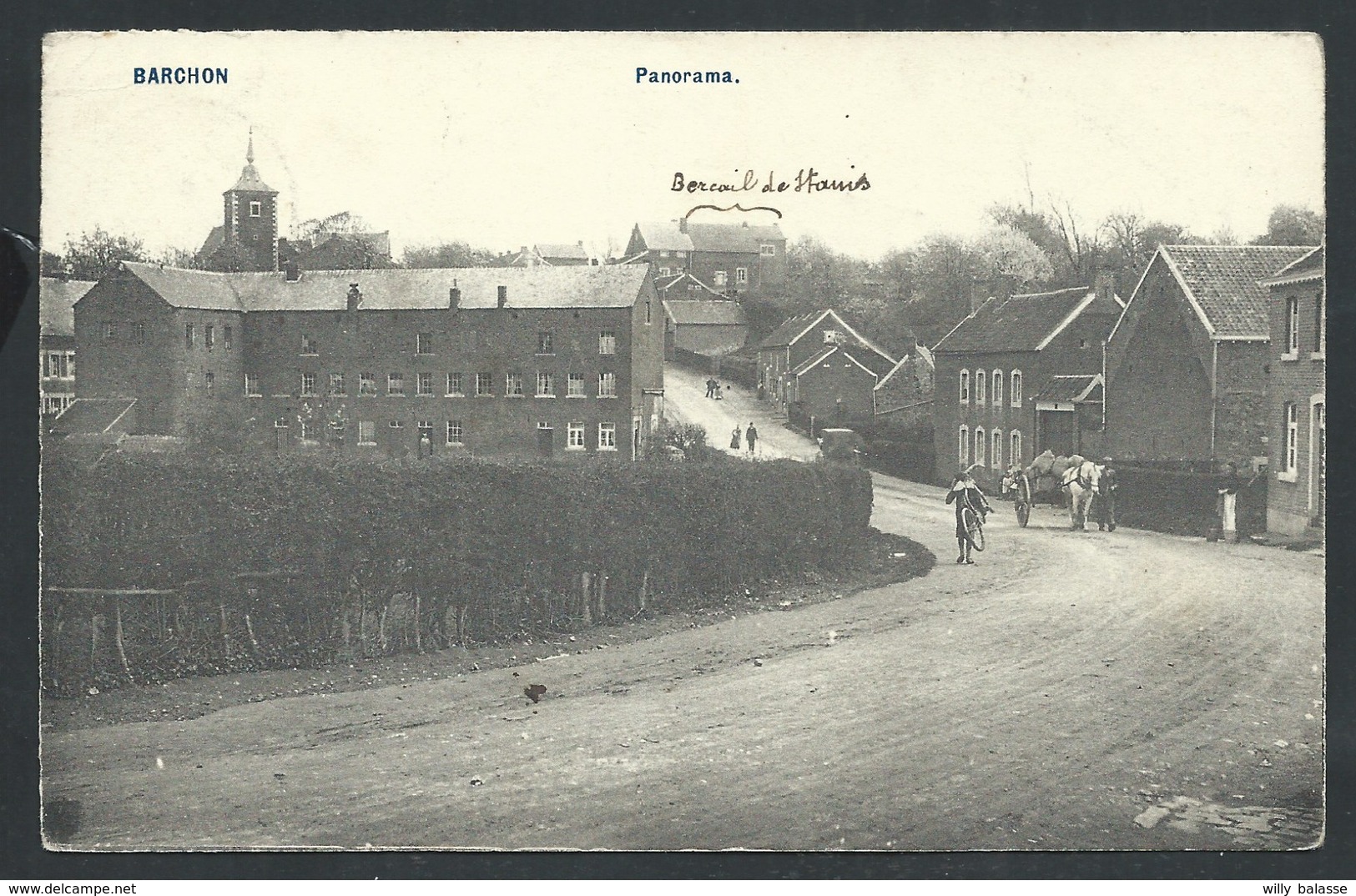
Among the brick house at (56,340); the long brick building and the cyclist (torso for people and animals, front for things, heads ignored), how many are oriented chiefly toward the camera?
3

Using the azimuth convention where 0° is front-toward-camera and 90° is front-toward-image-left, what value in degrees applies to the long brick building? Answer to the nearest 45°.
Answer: approximately 0°

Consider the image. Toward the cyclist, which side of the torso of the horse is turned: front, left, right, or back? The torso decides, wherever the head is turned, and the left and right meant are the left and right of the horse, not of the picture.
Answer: right

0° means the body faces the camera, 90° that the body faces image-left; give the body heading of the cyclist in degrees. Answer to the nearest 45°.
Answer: approximately 0°
